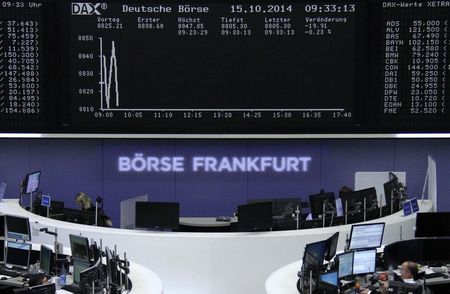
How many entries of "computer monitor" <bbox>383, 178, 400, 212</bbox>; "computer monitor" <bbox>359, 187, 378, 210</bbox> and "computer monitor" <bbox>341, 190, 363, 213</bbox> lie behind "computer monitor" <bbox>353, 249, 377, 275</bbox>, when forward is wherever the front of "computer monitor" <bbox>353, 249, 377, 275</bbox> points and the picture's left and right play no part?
3

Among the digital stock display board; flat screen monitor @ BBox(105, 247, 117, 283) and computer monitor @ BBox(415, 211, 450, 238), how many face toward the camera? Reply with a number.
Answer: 2

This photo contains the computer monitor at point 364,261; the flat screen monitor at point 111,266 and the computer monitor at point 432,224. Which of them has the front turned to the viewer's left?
the flat screen monitor

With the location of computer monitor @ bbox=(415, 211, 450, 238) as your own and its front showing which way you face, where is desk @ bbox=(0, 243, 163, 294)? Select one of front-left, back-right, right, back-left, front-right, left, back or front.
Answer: front-right

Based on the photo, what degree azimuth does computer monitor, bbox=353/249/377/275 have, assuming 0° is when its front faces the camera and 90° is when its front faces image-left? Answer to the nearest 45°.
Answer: approximately 0°

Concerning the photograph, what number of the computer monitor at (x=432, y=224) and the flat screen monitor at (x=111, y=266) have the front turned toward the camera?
1

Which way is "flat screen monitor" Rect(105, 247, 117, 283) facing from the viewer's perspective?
to the viewer's left

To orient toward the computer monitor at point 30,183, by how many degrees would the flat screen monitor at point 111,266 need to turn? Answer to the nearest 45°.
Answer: approximately 90° to its right

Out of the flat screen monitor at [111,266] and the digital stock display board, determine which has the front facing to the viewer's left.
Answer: the flat screen monitor

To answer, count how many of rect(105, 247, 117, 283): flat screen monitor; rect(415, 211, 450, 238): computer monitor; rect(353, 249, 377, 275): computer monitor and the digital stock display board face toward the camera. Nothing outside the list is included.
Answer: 3

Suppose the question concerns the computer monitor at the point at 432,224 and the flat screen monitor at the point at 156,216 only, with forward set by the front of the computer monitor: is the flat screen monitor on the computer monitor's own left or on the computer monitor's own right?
on the computer monitor's own right

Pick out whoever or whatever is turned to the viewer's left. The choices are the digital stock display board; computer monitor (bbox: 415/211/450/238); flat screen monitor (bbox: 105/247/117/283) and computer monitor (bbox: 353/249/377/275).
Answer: the flat screen monitor
